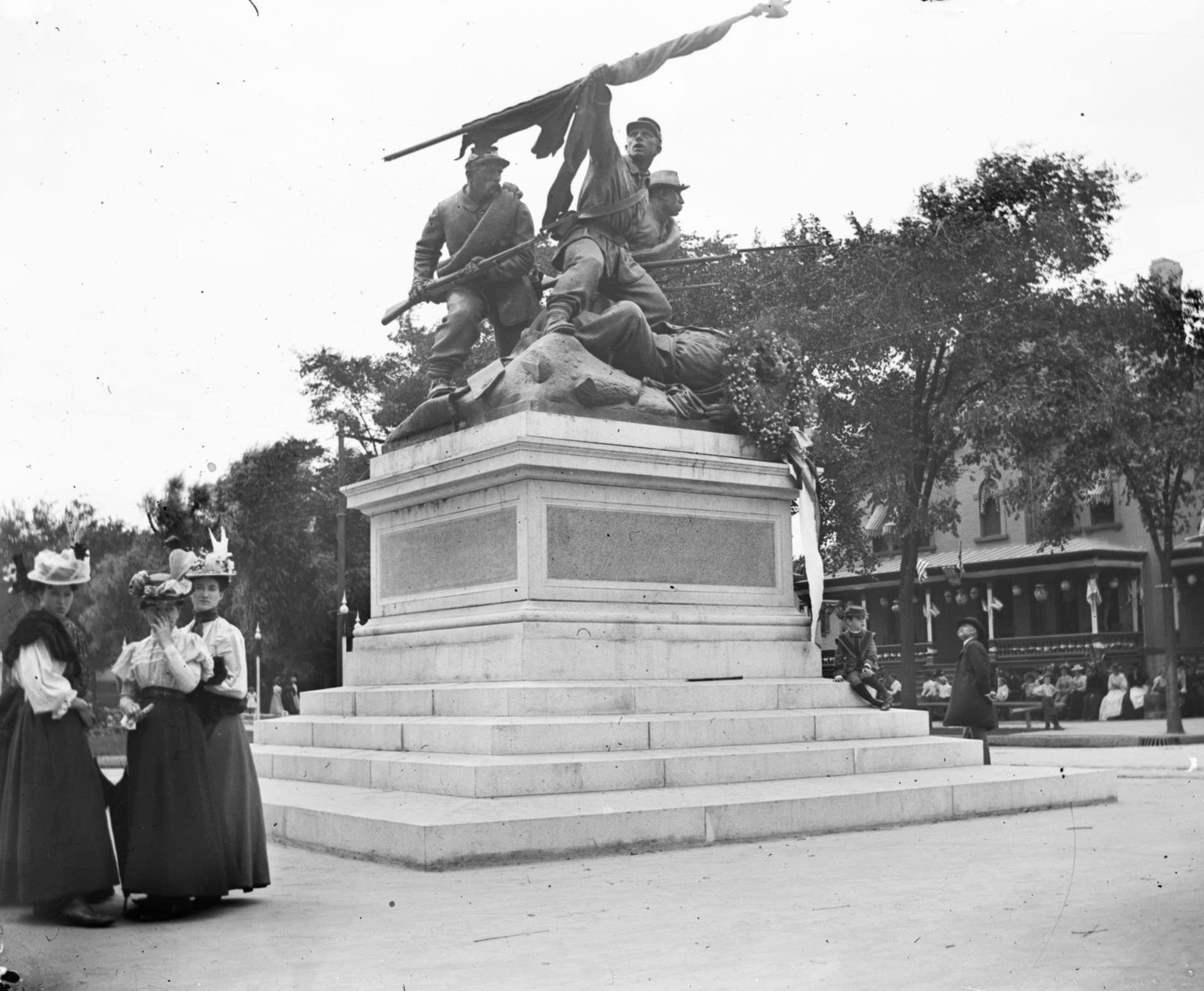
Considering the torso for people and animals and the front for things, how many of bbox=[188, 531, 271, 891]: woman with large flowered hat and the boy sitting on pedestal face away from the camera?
0

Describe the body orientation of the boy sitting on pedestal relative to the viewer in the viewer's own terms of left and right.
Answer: facing the viewer and to the right of the viewer

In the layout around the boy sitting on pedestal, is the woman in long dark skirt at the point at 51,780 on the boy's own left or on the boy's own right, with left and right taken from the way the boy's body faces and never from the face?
on the boy's own right

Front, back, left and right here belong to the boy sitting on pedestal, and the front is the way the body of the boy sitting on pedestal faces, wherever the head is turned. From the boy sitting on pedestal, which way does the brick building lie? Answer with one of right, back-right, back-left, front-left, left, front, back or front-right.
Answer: back-left

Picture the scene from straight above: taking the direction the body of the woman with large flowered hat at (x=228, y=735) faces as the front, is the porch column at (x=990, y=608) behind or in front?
behind

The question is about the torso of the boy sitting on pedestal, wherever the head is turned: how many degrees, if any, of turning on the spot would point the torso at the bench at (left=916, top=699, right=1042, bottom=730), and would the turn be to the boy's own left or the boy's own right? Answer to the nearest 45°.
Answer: approximately 135° to the boy's own left

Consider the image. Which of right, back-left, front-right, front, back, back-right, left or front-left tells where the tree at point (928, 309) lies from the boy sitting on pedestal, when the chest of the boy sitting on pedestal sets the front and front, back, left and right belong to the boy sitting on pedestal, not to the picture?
back-left

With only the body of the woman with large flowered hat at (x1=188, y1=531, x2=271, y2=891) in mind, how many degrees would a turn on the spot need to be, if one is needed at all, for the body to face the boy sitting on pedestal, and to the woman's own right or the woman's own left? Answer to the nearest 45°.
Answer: approximately 180°

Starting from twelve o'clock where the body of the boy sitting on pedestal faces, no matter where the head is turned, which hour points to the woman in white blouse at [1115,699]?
The woman in white blouse is roughly at 8 o'clock from the boy sitting on pedestal.

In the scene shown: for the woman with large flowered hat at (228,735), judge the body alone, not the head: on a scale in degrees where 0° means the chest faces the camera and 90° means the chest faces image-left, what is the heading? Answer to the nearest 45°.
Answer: approximately 45°
